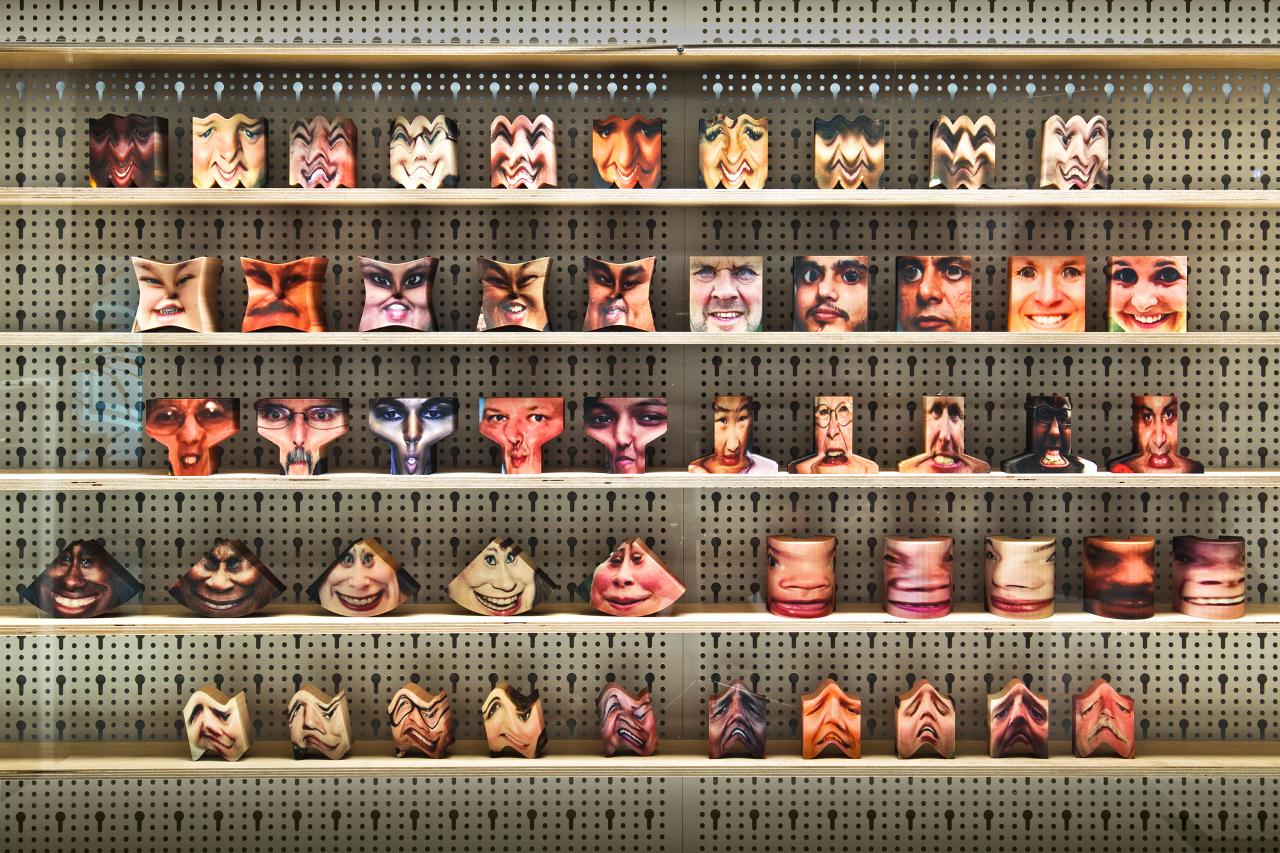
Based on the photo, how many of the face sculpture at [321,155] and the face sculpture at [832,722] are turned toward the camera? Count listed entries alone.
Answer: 2

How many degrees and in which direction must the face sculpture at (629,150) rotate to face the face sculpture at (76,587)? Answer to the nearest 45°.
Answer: approximately 90° to its right
